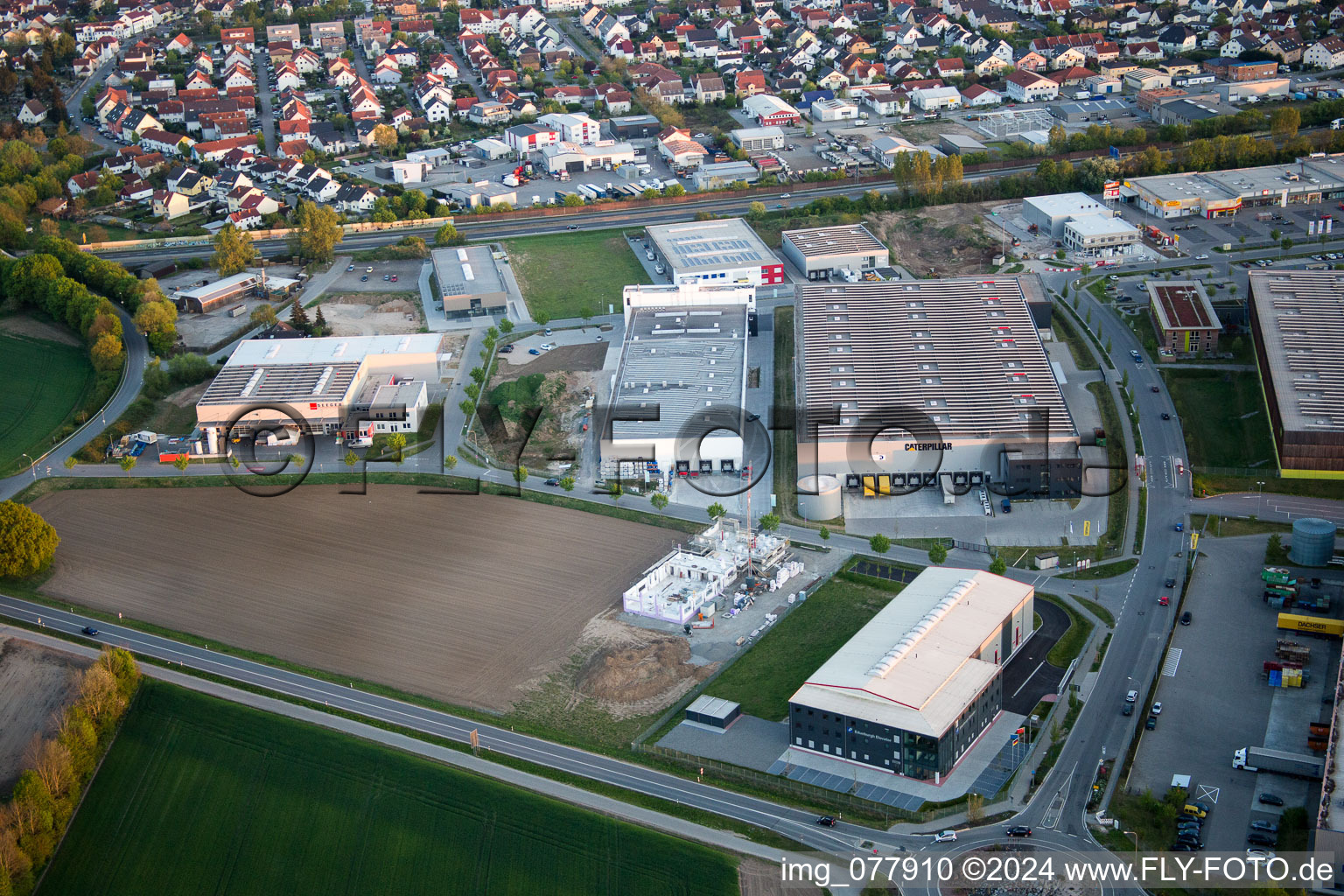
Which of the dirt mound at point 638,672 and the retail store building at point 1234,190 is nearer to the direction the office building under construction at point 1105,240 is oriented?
the dirt mound

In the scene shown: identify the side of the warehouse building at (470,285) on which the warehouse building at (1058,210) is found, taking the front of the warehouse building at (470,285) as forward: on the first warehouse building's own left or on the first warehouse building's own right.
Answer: on the first warehouse building's own left

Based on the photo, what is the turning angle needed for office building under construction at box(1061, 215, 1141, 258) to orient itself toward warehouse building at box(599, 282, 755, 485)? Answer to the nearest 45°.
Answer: approximately 45° to its right

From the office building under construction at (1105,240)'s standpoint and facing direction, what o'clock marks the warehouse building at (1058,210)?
the warehouse building at (1058,210) is roughly at 5 o'clock from the office building under construction at (1105,240).

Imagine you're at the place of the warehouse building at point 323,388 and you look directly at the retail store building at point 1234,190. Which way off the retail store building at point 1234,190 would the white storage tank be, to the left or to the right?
right

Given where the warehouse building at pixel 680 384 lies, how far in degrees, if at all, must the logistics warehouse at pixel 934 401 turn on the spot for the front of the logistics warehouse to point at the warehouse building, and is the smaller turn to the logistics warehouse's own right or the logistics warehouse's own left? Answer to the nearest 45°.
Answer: approximately 90° to the logistics warehouse's own right

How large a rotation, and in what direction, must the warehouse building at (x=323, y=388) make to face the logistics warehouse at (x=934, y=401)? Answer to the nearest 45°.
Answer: approximately 45° to its left

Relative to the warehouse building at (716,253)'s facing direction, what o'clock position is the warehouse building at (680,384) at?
the warehouse building at (680,384) is roughly at 12 o'clock from the warehouse building at (716,253).

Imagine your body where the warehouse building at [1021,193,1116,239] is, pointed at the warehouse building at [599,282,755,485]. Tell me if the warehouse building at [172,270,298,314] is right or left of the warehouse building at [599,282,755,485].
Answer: right

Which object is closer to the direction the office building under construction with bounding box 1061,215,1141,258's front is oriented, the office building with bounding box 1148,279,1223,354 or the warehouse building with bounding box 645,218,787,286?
the office building

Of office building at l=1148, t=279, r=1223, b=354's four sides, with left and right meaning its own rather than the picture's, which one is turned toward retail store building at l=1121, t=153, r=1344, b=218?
back

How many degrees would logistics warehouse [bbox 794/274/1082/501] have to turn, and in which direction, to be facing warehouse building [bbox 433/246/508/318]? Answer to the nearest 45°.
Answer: approximately 135° to its right

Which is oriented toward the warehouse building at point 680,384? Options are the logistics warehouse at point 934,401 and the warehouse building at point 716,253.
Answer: the warehouse building at point 716,253
